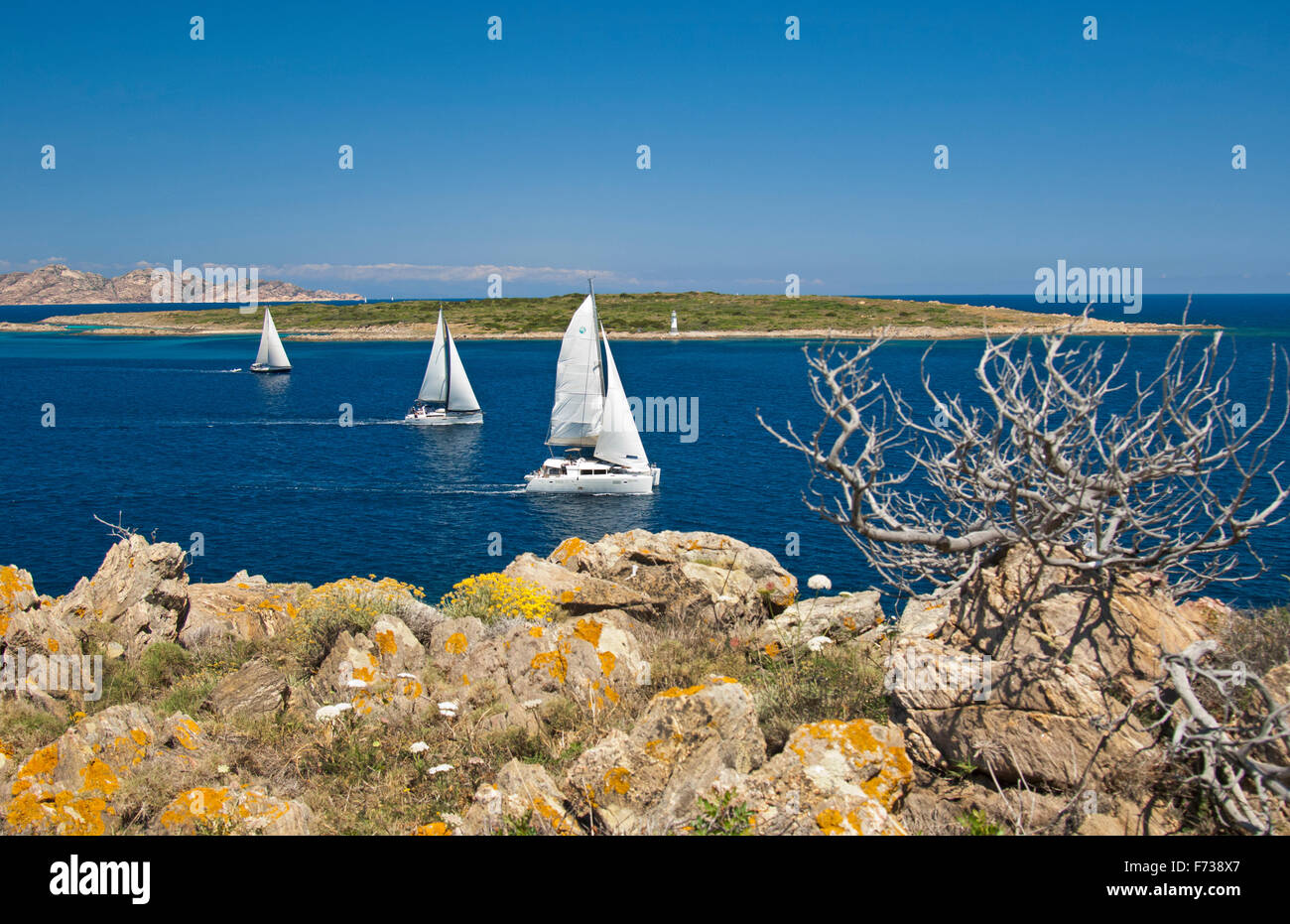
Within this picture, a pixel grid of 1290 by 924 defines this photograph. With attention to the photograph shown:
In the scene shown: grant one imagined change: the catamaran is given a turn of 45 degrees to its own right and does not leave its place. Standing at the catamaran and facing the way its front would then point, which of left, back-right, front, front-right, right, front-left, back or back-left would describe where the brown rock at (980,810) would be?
front-right

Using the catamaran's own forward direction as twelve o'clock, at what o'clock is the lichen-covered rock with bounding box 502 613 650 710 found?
The lichen-covered rock is roughly at 3 o'clock from the catamaran.

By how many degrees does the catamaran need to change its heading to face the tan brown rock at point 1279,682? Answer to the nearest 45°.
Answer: approximately 90° to its right

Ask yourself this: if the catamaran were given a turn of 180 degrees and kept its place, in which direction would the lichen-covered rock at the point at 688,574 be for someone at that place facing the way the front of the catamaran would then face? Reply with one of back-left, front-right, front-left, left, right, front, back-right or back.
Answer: left

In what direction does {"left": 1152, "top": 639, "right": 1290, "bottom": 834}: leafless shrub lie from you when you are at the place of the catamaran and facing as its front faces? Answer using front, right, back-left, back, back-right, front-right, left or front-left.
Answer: right

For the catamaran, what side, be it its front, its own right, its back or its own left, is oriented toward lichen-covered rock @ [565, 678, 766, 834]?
right

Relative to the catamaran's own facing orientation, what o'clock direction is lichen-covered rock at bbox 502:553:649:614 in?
The lichen-covered rock is roughly at 3 o'clock from the catamaran.

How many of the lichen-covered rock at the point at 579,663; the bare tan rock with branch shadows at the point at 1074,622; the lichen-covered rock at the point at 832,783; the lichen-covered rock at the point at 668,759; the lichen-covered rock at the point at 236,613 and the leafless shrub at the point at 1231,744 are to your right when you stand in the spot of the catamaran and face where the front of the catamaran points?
6

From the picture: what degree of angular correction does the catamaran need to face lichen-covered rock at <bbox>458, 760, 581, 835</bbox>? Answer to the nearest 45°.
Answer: approximately 90° to its right

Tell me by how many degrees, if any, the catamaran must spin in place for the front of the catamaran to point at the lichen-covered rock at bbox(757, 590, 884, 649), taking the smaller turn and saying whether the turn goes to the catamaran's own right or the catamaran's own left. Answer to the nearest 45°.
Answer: approximately 90° to the catamaran's own right

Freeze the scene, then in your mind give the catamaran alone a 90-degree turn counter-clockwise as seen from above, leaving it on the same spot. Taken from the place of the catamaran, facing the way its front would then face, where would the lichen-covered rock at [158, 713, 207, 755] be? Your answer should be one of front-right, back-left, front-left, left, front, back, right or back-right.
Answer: back

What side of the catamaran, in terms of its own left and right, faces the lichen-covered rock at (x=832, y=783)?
right

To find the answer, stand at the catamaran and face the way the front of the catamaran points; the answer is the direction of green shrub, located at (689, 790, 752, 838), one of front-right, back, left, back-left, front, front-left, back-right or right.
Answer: right

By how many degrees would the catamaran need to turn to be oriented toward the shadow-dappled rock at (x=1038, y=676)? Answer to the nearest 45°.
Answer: approximately 90° to its right

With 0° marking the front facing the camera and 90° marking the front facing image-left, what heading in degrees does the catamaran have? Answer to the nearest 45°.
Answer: approximately 270°
